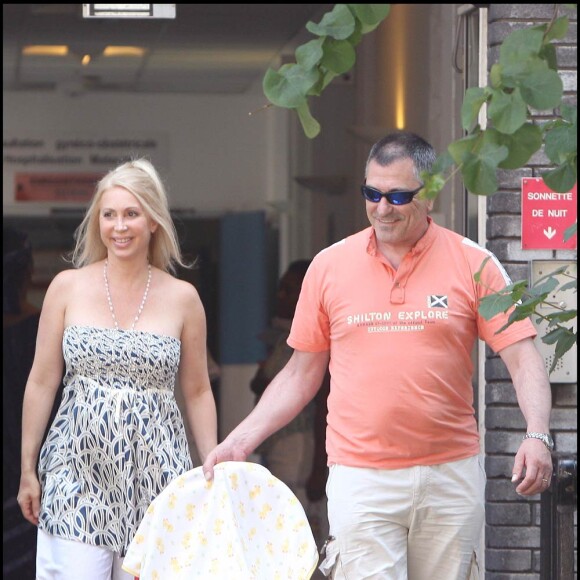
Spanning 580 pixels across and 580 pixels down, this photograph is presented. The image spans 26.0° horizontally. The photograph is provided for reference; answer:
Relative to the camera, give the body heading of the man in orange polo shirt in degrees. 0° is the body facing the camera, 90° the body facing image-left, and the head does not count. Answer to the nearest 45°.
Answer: approximately 0°

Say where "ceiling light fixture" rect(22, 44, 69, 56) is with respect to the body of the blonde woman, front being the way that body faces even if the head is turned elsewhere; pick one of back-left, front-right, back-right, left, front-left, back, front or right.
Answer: back

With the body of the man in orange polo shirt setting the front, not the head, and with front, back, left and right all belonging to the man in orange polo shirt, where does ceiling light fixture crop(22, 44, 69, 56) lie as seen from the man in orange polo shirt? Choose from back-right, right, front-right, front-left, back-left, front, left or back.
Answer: back-right

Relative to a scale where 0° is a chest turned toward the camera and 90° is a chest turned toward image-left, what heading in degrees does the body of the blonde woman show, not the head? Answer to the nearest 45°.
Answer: approximately 0°

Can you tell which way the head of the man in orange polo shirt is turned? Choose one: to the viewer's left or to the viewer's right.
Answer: to the viewer's left

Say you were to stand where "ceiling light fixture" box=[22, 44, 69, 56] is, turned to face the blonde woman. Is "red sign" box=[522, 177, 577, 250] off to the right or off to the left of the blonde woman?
left

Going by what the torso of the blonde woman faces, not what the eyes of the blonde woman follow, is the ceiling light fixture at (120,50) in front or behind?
behind

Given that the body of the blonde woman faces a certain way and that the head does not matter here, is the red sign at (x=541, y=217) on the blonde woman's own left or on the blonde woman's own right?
on the blonde woman's own left

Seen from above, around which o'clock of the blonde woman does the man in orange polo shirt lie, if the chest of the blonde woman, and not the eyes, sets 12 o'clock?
The man in orange polo shirt is roughly at 10 o'clock from the blonde woman.
